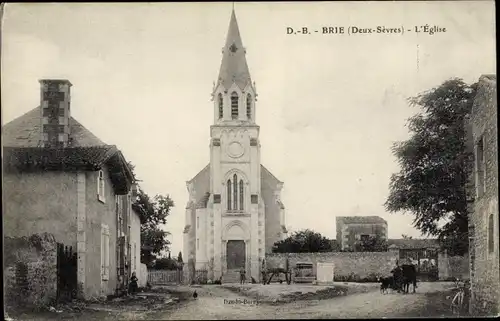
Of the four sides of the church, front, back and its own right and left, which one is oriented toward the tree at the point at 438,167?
left

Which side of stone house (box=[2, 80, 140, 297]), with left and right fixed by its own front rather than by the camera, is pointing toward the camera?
right

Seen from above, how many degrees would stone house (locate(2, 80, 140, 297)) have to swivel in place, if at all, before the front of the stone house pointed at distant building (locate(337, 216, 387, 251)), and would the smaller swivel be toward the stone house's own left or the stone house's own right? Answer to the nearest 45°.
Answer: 0° — it already faces it

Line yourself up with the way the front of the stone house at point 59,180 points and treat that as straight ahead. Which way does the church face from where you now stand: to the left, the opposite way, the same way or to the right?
to the right

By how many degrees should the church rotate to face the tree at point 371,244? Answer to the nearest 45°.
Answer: approximately 90° to its left

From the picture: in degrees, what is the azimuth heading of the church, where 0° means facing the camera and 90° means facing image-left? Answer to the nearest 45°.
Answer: approximately 0°

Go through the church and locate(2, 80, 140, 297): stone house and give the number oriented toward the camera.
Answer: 1

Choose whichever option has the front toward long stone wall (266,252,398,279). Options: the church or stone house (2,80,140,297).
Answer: the stone house

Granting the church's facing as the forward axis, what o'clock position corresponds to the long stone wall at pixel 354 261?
The long stone wall is roughly at 9 o'clock from the church.

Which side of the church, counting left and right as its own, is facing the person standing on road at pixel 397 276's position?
left

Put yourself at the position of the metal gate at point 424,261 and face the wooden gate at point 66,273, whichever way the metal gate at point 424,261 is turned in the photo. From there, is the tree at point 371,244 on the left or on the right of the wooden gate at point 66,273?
right
